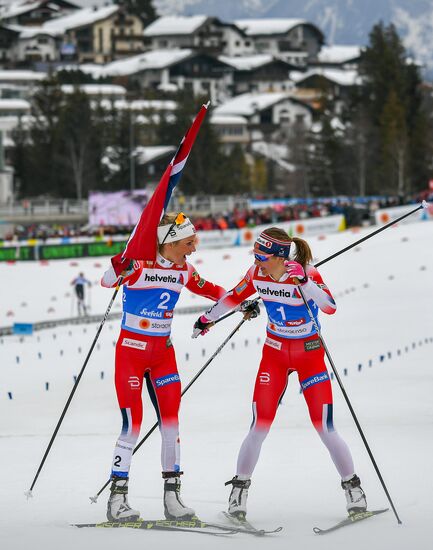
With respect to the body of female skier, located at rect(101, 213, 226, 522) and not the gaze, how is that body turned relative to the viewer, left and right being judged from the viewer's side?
facing the viewer and to the right of the viewer

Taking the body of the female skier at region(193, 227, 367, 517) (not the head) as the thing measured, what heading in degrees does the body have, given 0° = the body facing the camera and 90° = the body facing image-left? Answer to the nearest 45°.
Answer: approximately 0°

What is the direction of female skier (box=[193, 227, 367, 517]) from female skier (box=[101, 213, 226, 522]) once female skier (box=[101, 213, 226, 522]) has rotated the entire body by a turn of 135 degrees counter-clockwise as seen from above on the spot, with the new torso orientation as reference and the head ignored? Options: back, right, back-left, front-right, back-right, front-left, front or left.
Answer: right
